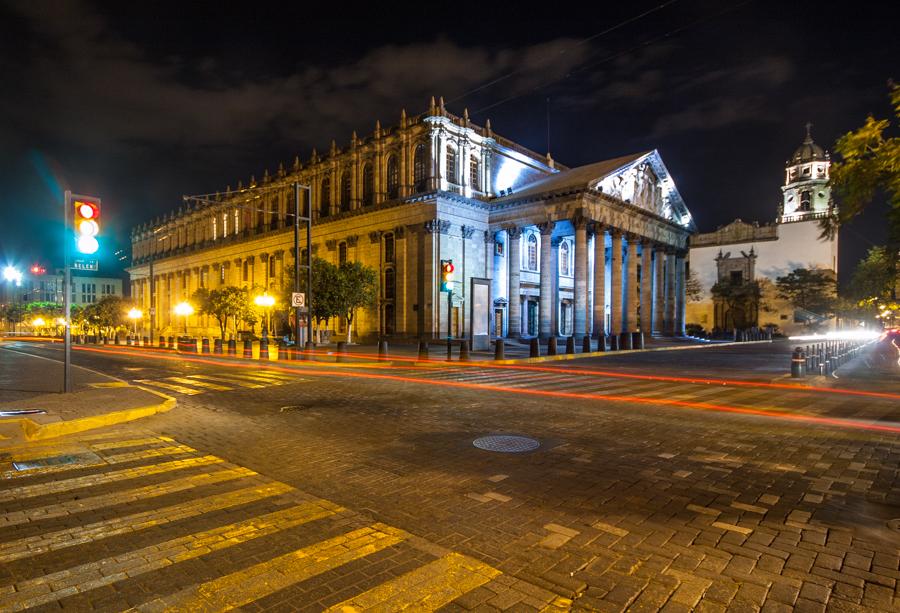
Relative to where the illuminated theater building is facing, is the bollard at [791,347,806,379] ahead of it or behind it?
ahead

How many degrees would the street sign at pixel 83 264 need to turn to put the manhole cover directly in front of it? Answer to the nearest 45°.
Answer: approximately 45° to its left

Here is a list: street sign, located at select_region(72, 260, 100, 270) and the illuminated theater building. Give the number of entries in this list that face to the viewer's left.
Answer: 0

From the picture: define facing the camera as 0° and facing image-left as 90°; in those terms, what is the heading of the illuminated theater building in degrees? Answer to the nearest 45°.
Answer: approximately 315°

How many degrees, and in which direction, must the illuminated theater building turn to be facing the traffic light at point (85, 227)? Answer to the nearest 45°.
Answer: approximately 45° to its right

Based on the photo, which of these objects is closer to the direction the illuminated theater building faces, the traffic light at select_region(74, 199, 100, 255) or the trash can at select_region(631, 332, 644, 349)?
the trash can

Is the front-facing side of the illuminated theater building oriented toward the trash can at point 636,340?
yes

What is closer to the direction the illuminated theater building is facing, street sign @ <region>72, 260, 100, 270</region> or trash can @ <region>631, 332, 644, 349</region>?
the trash can

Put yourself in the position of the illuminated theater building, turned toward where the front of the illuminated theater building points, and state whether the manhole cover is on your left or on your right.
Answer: on your right

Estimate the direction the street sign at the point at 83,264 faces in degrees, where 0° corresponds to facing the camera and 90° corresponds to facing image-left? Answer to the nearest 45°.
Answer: approximately 0°
